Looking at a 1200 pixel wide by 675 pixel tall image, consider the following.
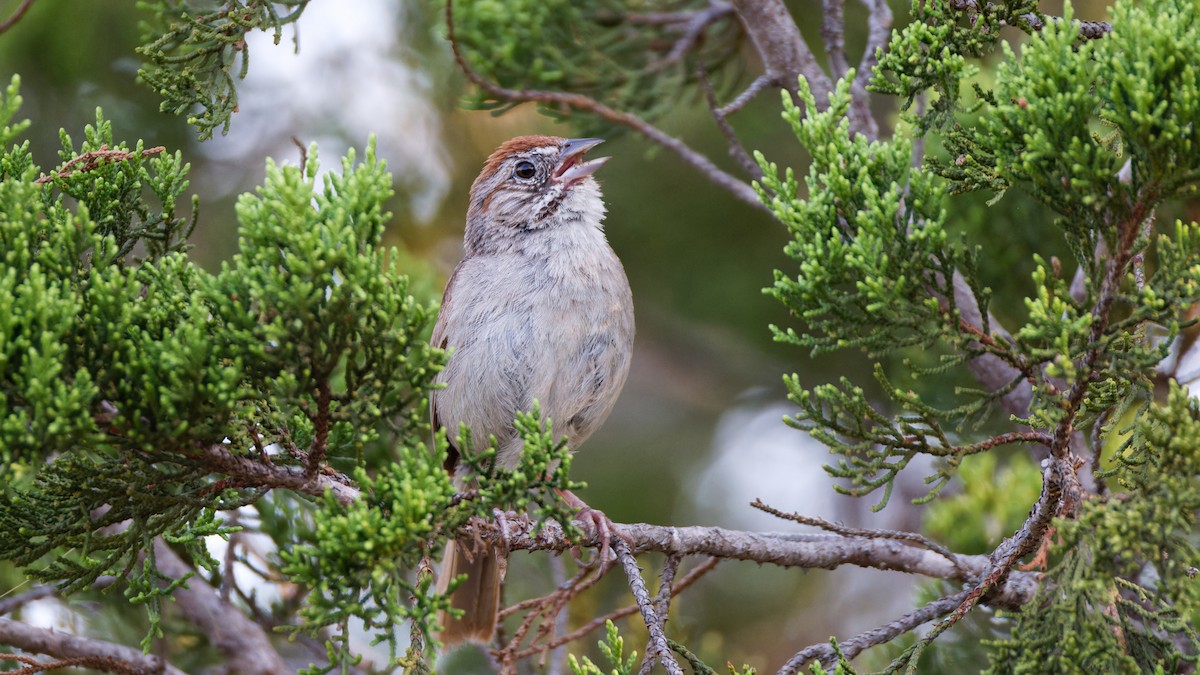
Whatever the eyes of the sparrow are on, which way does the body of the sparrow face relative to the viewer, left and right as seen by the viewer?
facing the viewer and to the right of the viewer

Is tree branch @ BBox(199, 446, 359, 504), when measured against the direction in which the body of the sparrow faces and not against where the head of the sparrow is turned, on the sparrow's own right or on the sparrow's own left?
on the sparrow's own right

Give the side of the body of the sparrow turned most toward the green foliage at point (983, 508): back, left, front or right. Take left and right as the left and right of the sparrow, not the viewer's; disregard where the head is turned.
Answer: left

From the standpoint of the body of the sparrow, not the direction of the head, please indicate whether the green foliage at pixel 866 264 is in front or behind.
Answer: in front

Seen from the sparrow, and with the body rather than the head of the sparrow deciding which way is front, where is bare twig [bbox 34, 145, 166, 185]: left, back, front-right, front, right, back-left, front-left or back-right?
right

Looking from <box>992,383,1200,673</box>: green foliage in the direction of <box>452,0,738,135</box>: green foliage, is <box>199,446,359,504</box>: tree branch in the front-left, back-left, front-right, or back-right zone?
front-left

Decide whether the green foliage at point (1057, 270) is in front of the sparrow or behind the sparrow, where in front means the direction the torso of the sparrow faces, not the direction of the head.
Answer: in front
